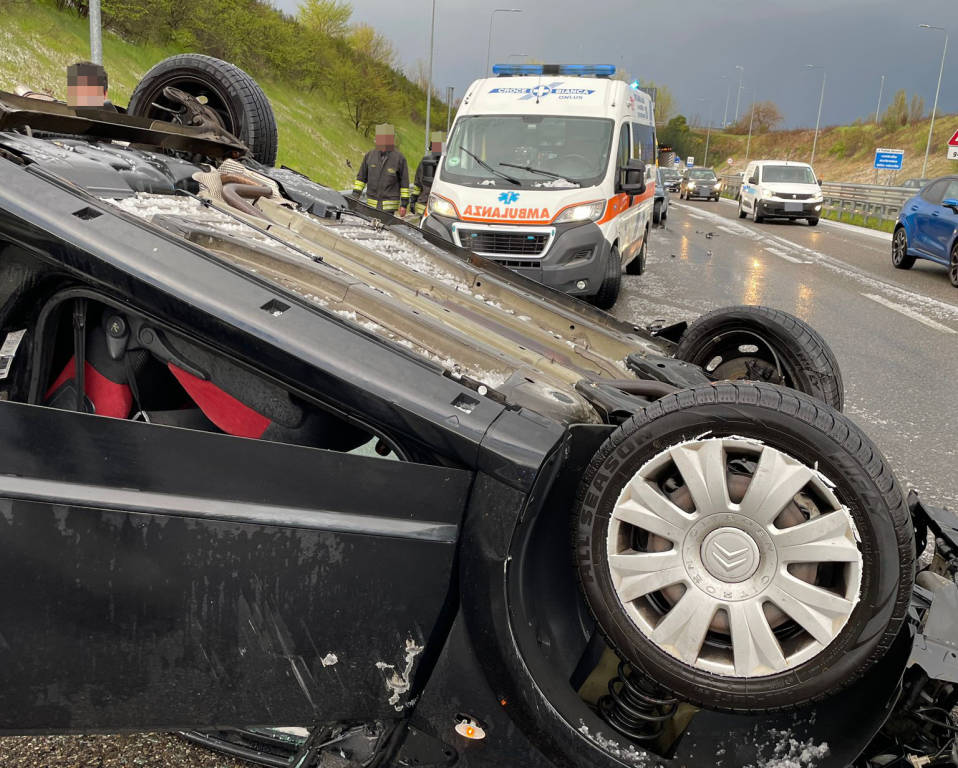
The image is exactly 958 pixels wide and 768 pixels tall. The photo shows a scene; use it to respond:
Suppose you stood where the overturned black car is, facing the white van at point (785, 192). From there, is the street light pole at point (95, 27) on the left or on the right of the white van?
left

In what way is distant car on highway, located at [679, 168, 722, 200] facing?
toward the camera

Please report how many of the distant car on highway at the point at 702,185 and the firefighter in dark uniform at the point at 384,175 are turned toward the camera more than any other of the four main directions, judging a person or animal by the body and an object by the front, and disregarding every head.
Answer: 2

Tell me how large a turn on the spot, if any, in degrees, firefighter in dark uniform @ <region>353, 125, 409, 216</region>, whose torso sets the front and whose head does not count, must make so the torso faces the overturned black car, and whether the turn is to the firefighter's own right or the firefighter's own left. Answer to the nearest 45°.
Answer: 0° — they already face it

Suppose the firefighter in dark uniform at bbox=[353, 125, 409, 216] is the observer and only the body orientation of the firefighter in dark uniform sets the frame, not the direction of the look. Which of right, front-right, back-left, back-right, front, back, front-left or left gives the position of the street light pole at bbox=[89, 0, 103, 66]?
back-right

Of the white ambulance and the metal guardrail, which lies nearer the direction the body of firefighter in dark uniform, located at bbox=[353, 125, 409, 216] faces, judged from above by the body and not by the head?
the white ambulance

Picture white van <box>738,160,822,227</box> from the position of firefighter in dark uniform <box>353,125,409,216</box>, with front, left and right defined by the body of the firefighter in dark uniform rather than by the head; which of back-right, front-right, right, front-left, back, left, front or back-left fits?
back-left

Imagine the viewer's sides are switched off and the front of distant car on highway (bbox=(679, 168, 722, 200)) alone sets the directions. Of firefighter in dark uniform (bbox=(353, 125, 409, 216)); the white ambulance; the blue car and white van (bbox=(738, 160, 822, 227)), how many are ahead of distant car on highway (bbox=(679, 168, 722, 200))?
4

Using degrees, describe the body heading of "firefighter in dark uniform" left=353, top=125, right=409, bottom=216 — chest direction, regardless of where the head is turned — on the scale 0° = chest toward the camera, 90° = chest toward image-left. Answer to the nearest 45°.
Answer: approximately 0°
